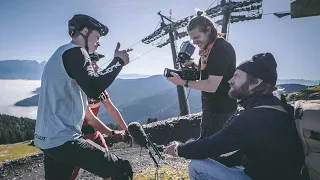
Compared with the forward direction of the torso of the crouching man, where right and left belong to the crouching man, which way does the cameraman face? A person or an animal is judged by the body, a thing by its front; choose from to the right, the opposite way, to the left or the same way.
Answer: the same way

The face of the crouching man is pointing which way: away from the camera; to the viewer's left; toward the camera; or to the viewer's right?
to the viewer's left

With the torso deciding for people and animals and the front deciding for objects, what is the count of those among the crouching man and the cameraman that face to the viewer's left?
2

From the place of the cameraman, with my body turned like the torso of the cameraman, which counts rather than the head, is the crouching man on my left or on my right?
on my left

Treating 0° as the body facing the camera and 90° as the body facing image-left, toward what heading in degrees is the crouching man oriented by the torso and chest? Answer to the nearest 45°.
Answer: approximately 90°

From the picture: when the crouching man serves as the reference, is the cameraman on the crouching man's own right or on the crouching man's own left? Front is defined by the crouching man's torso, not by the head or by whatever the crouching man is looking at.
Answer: on the crouching man's own right

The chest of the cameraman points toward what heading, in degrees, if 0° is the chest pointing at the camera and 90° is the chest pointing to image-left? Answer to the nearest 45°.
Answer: approximately 90°
